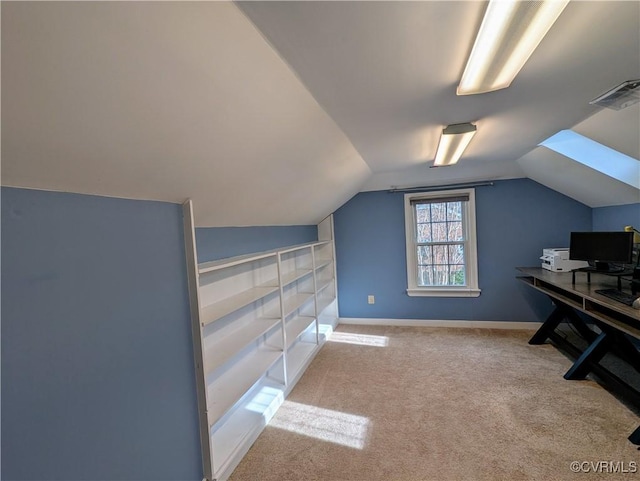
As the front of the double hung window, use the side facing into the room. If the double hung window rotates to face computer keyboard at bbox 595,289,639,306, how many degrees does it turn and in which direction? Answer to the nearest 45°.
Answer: approximately 45° to its left

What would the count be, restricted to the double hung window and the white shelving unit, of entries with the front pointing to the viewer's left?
0

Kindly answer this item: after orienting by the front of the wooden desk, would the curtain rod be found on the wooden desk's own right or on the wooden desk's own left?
on the wooden desk's own right

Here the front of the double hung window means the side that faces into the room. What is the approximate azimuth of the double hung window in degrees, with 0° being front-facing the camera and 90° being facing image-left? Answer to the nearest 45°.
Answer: approximately 0°

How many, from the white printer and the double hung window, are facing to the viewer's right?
0

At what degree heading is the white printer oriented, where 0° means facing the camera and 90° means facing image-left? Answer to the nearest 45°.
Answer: approximately 45°

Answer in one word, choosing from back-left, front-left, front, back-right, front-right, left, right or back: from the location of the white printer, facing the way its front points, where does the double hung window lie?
front-right

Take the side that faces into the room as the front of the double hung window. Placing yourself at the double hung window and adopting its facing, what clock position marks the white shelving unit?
The white shelving unit is roughly at 1 o'clock from the double hung window.

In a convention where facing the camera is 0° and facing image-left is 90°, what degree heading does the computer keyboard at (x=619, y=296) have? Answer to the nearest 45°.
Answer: approximately 45°

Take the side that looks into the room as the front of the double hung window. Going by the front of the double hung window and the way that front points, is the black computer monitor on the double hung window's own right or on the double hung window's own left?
on the double hung window's own left

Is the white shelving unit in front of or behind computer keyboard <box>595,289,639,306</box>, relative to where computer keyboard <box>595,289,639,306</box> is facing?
in front

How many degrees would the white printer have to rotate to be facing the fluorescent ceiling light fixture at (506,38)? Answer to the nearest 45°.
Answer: approximately 45° to its left
